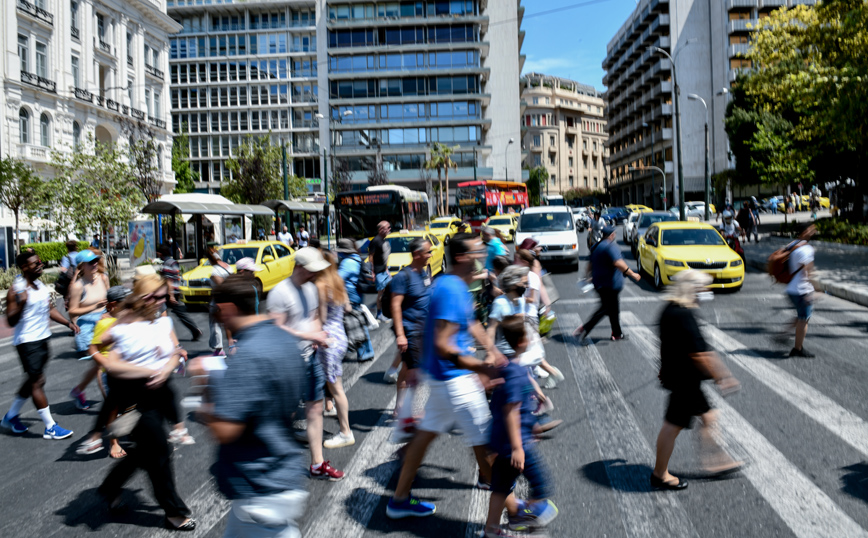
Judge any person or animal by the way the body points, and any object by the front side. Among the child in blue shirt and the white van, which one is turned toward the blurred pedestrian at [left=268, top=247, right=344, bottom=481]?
the white van

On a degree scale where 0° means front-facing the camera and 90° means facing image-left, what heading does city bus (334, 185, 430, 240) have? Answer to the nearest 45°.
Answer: approximately 45°

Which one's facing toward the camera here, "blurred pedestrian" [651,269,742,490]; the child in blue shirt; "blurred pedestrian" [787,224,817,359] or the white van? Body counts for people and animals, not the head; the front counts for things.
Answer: the white van

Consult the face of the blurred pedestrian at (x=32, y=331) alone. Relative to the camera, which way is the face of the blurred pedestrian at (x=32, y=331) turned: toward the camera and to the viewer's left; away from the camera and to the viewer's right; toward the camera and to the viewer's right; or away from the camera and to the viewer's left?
toward the camera and to the viewer's right

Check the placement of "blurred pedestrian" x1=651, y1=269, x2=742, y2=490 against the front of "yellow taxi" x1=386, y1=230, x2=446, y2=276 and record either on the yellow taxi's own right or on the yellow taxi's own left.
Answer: on the yellow taxi's own left

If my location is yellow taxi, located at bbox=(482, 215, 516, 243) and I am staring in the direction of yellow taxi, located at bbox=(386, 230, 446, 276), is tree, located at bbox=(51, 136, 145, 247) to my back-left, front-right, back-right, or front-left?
front-right

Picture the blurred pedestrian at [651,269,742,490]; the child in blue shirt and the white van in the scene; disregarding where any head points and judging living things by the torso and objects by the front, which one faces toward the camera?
the white van

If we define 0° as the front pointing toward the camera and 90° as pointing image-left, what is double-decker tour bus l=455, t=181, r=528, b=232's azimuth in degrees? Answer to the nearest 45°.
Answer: approximately 45°

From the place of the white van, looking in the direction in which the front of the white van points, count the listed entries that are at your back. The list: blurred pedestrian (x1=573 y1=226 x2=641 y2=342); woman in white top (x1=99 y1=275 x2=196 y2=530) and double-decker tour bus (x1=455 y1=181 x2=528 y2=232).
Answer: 1

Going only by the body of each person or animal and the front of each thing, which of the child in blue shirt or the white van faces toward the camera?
the white van

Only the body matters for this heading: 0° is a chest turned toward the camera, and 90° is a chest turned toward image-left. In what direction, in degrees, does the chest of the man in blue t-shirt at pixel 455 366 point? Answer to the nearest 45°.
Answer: approximately 270°

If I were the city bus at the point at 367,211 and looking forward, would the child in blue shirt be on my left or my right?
on my left

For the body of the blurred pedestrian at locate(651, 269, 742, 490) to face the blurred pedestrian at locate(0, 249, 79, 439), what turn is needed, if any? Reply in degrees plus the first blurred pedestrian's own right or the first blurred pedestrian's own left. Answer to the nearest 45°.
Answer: approximately 180°

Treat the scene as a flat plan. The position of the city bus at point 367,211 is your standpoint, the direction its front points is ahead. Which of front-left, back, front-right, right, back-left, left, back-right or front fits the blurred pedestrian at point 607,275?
front-left

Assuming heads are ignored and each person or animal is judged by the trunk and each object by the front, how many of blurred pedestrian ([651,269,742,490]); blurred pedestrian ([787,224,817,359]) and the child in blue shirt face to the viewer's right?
3

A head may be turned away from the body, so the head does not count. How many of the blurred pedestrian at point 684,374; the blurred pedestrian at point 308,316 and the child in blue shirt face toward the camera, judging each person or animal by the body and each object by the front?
0

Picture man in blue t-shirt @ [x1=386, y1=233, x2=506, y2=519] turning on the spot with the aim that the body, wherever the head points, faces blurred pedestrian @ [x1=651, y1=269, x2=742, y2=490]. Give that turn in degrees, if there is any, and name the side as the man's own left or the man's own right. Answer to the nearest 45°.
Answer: approximately 45° to the man's own left
